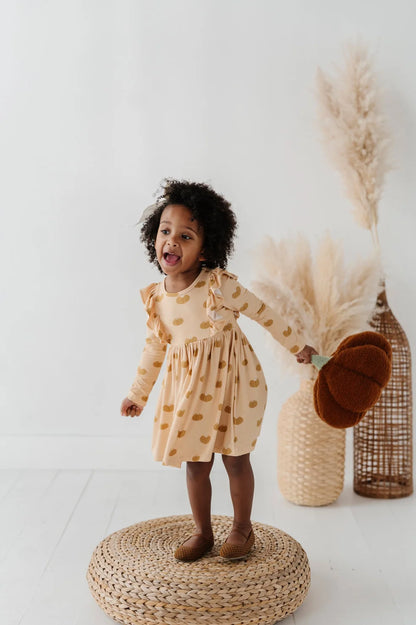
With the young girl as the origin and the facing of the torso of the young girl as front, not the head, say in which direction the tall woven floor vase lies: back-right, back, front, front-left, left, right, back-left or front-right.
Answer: back

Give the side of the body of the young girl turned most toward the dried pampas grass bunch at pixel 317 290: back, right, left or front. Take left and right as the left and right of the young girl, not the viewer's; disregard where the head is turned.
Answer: back

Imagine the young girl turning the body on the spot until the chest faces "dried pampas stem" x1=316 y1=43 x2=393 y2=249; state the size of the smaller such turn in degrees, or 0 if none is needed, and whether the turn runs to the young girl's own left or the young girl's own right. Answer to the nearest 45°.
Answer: approximately 180°

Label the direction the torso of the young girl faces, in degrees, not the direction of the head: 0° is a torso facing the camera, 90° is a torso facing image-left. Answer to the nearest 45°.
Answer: approximately 45°

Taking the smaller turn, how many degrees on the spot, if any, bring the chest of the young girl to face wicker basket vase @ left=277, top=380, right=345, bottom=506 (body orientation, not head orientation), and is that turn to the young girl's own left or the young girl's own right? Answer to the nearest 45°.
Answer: approximately 180°
